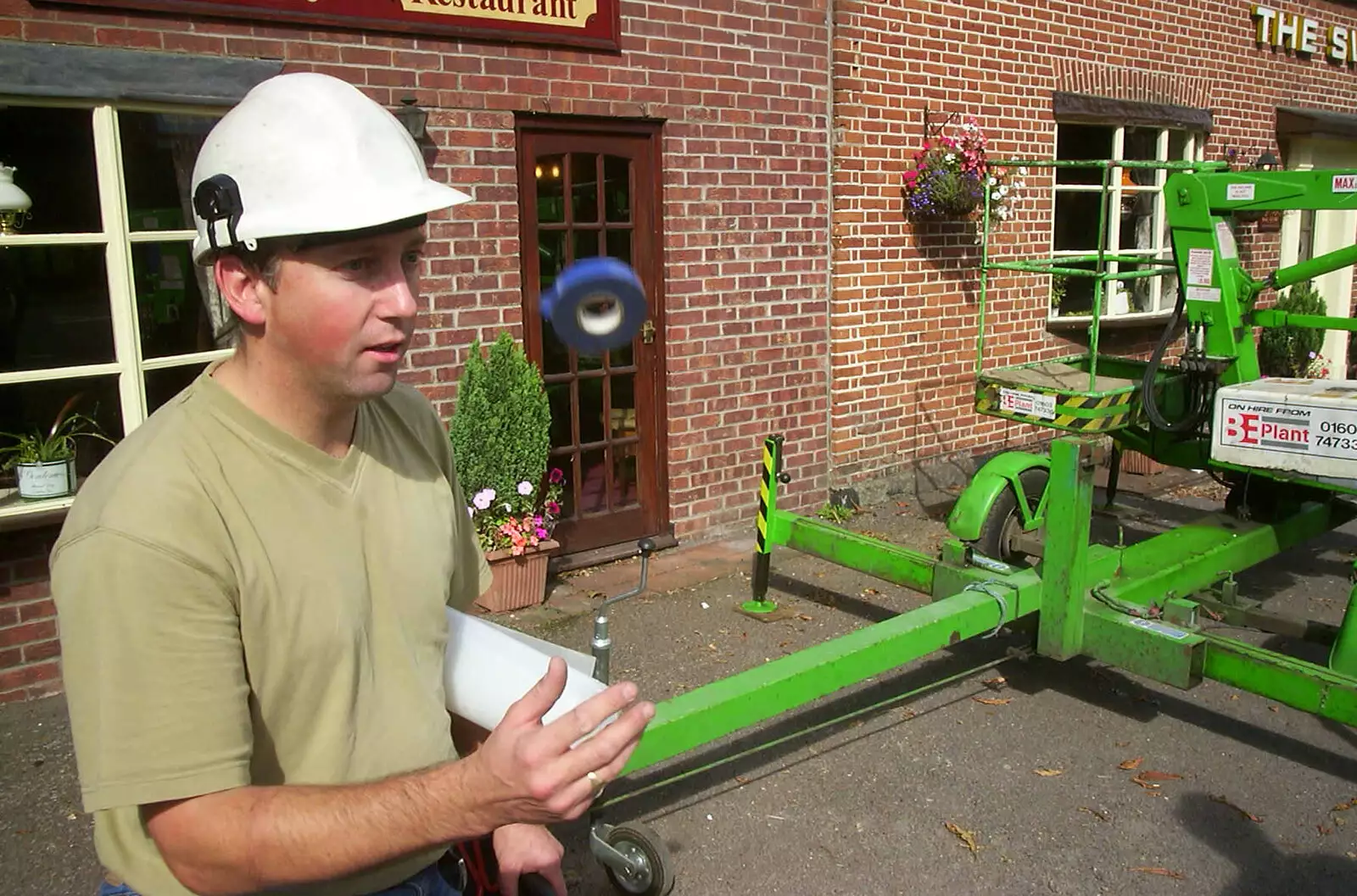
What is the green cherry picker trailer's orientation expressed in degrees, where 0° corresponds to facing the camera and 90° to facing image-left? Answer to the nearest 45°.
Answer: approximately 45°

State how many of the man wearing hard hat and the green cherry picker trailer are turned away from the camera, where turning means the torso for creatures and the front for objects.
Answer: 0

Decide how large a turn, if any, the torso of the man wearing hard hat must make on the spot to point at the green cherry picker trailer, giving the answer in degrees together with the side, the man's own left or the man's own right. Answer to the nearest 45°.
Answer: approximately 90° to the man's own left

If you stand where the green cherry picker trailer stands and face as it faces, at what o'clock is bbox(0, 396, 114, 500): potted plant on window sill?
The potted plant on window sill is roughly at 1 o'clock from the green cherry picker trailer.

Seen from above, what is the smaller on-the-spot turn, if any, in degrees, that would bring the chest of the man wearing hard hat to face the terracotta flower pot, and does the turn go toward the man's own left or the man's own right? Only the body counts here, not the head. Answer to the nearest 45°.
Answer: approximately 135° to the man's own left

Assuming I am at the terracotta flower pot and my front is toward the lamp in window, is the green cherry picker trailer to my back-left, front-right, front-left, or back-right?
back-left

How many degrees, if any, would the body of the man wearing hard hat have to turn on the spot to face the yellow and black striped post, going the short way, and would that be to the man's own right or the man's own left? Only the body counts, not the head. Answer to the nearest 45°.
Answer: approximately 90° to the man's own left

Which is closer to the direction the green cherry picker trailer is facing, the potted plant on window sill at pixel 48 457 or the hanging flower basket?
the potted plant on window sill

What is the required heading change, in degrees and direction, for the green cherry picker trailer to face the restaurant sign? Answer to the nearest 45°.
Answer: approximately 45° to its right

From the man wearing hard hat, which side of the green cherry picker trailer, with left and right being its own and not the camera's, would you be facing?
front

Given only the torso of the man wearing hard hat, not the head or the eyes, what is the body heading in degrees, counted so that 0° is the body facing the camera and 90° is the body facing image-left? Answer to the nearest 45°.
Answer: approximately 315°

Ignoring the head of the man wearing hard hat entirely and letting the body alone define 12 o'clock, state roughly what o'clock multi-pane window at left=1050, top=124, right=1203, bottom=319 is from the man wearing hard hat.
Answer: The multi-pane window is roughly at 9 o'clock from the man wearing hard hat.
